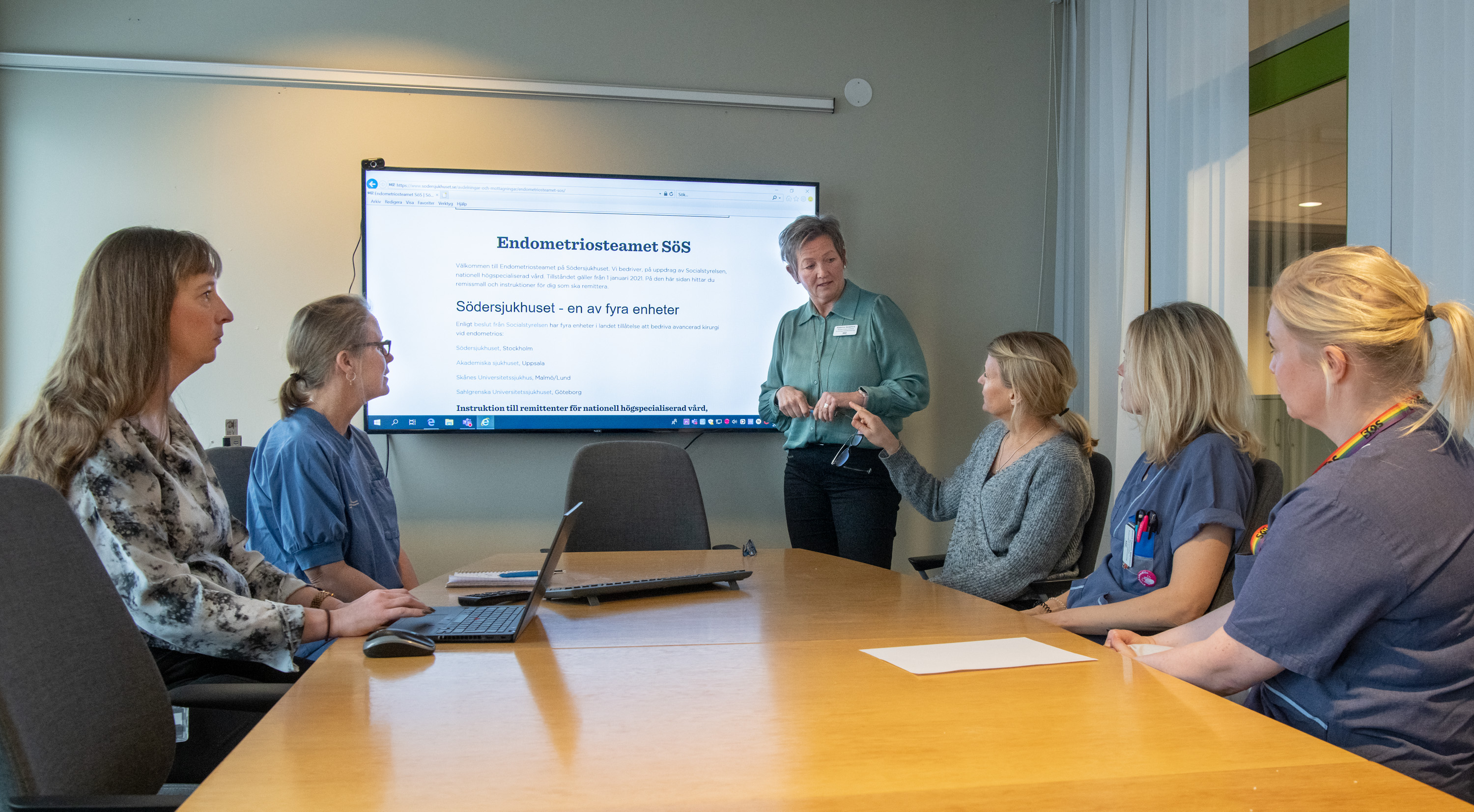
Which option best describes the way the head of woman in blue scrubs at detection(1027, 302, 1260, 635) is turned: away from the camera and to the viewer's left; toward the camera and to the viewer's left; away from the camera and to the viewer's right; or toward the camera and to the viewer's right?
away from the camera and to the viewer's left

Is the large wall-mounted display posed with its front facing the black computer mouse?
yes

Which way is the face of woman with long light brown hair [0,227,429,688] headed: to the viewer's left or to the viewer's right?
to the viewer's right

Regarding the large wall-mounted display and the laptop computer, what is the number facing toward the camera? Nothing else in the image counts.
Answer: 1

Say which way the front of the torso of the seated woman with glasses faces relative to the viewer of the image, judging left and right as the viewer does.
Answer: facing to the right of the viewer

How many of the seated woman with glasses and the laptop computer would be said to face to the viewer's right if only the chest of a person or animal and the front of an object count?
1

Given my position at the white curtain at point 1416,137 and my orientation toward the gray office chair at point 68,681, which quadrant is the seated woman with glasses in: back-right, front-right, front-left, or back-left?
front-right

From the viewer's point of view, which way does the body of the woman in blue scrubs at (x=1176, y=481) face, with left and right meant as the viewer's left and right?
facing to the left of the viewer

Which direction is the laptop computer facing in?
to the viewer's left

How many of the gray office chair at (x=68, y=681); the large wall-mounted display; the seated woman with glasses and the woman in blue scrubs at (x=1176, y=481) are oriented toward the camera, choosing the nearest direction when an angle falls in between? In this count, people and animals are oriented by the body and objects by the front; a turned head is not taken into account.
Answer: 1

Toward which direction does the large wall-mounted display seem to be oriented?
toward the camera

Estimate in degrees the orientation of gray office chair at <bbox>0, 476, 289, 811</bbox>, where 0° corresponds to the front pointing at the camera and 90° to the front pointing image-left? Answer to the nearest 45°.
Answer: approximately 225°

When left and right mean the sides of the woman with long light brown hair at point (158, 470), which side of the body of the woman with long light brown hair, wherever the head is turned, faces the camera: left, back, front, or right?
right
